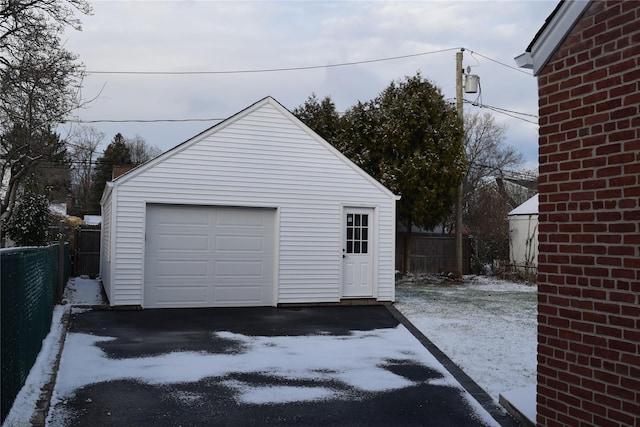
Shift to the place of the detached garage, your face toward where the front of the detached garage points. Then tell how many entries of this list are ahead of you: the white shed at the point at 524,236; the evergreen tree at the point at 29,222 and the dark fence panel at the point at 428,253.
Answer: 0

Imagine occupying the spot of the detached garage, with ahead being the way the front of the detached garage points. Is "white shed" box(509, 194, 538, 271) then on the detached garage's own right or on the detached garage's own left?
on the detached garage's own left

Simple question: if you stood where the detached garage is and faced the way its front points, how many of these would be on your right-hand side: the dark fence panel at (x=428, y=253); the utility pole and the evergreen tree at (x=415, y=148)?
0

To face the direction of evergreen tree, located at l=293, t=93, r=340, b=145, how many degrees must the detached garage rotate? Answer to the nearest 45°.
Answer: approximately 180°

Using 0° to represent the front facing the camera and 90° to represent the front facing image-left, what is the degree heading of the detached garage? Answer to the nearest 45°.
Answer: approximately 0°

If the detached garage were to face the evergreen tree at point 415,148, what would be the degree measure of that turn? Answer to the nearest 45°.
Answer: approximately 135° to its left

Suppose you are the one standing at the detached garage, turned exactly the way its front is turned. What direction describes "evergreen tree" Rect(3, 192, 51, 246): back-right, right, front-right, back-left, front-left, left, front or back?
back-right

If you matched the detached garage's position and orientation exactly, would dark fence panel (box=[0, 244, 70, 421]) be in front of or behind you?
in front

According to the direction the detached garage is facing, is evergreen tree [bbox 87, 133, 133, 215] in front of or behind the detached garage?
behind

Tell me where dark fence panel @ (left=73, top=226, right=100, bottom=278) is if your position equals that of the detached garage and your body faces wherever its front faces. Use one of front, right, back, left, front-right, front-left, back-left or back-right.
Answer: back-right
